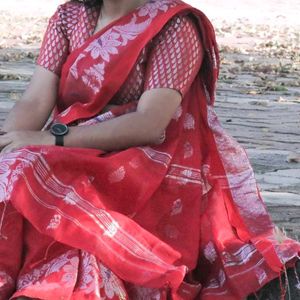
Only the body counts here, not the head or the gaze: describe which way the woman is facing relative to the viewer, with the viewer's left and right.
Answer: facing the viewer and to the left of the viewer
